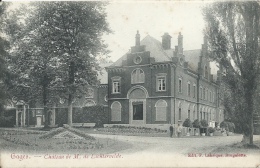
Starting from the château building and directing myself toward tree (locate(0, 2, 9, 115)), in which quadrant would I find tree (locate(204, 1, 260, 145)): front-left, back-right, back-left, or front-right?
front-left

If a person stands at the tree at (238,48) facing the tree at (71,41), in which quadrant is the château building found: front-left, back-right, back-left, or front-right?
front-right
